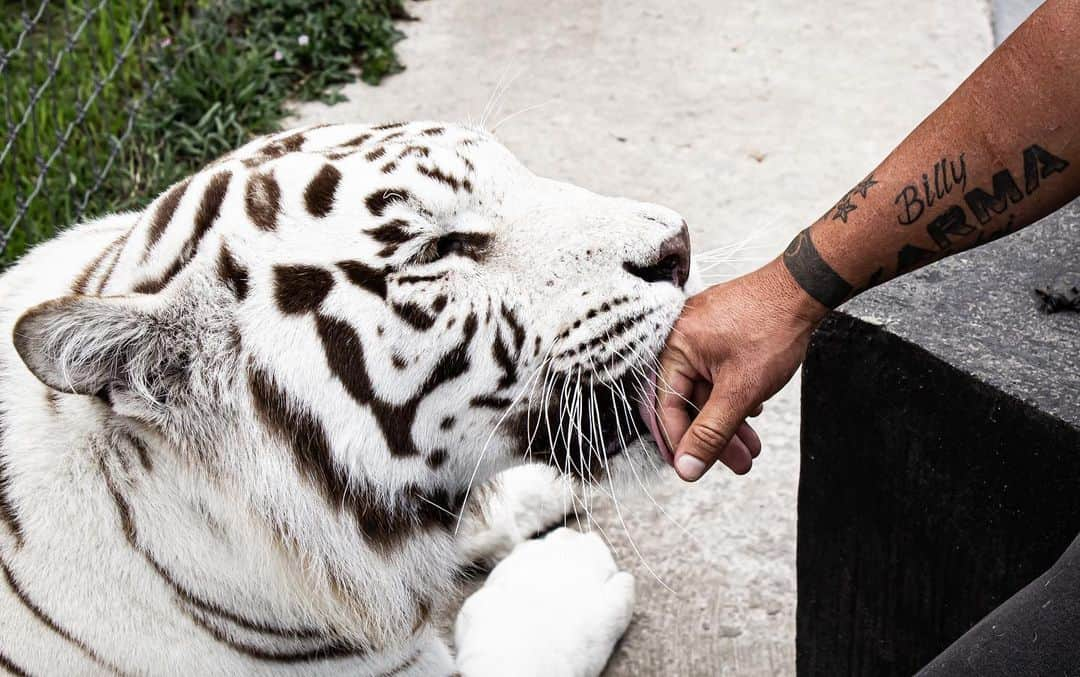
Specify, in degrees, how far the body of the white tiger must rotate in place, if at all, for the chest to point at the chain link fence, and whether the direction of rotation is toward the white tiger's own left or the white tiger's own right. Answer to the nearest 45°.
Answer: approximately 135° to the white tiger's own left

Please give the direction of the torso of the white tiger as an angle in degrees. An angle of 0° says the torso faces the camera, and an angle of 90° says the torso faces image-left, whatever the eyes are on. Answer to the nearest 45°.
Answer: approximately 270°
